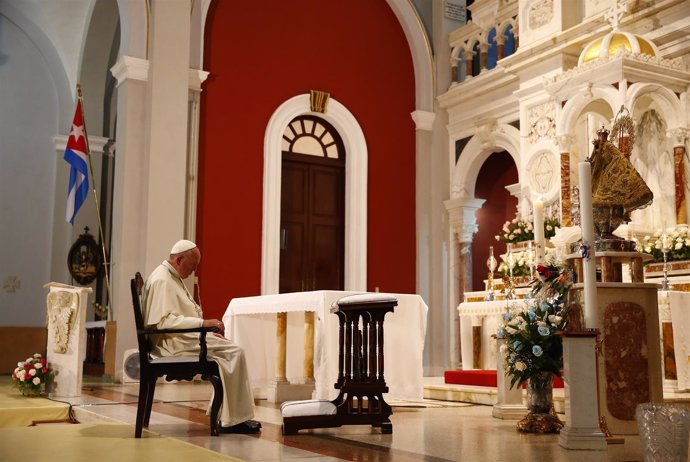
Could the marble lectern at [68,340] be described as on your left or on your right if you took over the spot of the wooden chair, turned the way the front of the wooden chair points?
on your left

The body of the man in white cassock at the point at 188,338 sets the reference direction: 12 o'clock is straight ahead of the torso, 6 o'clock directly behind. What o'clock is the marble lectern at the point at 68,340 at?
The marble lectern is roughly at 8 o'clock from the man in white cassock.

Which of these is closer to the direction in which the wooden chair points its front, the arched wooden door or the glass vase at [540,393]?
the glass vase

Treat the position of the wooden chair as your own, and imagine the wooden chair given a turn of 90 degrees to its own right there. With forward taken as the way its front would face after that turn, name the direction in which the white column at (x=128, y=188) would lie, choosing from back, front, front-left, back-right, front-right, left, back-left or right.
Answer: back

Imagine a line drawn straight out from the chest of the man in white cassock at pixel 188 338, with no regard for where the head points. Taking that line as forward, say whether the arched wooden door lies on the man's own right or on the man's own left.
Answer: on the man's own left

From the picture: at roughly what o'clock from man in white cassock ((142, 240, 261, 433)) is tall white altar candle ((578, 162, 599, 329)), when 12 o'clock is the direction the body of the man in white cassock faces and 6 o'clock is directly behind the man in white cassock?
The tall white altar candle is roughly at 1 o'clock from the man in white cassock.

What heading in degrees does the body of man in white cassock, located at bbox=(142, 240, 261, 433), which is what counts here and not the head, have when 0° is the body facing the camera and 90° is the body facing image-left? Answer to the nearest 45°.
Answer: approximately 270°

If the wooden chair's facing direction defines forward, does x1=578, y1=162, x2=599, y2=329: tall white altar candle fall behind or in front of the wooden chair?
in front

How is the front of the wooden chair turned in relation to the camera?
facing to the right of the viewer

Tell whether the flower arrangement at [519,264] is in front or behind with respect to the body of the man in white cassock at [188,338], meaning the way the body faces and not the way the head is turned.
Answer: in front

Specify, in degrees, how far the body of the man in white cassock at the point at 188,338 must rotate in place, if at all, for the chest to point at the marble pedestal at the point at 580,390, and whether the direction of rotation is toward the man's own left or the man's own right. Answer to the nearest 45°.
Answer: approximately 45° to the man's own right
